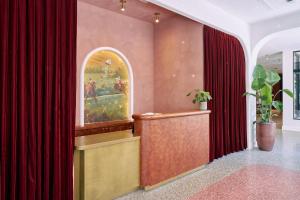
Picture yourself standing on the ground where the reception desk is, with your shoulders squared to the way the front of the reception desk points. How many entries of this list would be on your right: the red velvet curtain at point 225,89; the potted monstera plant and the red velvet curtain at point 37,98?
1

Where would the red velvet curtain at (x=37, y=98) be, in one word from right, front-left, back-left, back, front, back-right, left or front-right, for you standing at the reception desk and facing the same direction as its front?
right

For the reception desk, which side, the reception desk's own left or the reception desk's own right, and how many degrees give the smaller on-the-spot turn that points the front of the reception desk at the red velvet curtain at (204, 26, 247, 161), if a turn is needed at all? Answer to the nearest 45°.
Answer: approximately 90° to the reception desk's own left

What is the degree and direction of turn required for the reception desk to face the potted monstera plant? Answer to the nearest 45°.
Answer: approximately 90° to its left

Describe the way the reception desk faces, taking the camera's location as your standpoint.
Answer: facing the viewer and to the right of the viewer
